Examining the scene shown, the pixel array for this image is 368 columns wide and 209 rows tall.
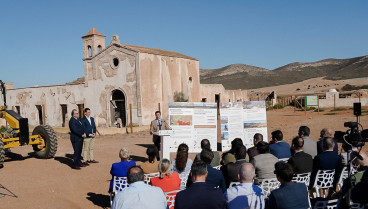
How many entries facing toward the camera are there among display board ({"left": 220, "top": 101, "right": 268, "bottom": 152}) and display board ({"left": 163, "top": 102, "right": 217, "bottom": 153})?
2

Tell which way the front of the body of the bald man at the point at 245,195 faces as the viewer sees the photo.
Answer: away from the camera

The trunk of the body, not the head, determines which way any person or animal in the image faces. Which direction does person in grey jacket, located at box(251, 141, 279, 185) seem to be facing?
away from the camera

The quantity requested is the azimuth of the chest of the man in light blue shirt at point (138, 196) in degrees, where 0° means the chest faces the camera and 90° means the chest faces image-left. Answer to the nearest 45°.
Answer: approximately 180°

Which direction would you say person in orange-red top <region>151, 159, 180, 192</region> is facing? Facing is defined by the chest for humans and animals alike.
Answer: away from the camera

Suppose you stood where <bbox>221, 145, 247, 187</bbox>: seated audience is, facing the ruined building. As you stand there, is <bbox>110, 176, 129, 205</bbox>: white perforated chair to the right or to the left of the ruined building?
left

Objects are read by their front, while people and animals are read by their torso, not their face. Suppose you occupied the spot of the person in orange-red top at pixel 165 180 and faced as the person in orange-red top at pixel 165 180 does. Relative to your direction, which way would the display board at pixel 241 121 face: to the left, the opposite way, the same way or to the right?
the opposite way

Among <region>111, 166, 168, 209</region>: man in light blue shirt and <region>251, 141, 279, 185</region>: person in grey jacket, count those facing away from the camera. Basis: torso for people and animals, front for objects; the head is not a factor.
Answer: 2

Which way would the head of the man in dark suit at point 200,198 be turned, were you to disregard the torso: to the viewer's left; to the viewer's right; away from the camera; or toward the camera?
away from the camera

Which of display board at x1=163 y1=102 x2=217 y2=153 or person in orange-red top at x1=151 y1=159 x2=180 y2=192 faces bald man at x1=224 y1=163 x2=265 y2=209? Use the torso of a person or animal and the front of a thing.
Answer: the display board

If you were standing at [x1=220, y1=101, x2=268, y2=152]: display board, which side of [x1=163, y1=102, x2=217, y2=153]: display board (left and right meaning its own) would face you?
left

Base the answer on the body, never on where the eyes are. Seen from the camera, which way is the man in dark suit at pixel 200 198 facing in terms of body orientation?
away from the camera

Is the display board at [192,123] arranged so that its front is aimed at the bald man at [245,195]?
yes
